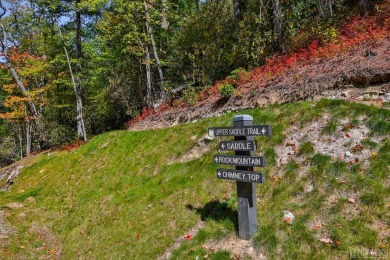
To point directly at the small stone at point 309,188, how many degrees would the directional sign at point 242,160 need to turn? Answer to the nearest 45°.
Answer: approximately 135° to its left

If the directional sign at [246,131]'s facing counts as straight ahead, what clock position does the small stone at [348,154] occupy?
The small stone is roughly at 8 o'clock from the directional sign.

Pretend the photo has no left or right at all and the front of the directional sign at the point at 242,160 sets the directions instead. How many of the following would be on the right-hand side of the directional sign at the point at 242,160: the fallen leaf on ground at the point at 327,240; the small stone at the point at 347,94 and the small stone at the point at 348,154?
0

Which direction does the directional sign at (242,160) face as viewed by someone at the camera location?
facing the viewer

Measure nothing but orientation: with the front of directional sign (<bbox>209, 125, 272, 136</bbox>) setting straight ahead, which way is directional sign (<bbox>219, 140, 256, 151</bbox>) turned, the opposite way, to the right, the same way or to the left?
the same way

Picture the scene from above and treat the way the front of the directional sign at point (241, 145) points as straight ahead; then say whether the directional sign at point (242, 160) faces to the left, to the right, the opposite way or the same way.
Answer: the same way

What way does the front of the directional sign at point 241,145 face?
toward the camera

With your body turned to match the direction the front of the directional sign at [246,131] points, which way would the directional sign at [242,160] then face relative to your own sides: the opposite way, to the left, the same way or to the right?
the same way

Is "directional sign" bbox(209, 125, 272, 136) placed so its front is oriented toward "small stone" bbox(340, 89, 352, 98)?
no

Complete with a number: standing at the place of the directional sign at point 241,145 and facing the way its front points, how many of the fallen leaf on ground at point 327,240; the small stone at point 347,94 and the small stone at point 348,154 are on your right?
0

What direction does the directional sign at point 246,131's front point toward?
toward the camera

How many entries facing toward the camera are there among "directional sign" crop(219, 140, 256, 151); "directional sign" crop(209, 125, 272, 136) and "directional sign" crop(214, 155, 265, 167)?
3
